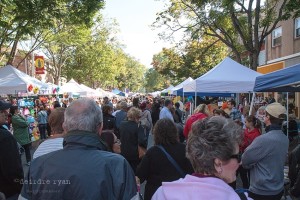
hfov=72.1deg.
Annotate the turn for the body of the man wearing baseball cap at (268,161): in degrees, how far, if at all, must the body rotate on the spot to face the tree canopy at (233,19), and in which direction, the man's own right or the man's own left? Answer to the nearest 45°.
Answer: approximately 45° to the man's own right

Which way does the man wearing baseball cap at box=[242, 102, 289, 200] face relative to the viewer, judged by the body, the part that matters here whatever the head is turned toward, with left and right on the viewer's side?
facing away from the viewer and to the left of the viewer

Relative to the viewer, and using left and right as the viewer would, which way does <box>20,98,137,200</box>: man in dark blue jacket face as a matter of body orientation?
facing away from the viewer

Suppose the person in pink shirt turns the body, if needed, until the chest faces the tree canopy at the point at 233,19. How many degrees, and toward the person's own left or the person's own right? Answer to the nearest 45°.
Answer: approximately 45° to the person's own left

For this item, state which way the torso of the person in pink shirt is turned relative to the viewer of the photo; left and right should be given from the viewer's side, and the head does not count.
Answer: facing away from the viewer and to the right of the viewer

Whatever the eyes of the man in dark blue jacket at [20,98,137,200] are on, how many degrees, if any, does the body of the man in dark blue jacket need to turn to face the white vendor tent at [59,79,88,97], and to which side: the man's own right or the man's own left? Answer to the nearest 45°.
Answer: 0° — they already face it

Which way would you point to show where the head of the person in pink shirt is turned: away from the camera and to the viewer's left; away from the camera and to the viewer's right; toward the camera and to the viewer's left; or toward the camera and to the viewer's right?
away from the camera and to the viewer's right

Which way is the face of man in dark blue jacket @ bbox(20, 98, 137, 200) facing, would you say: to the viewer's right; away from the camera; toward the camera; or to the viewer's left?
away from the camera

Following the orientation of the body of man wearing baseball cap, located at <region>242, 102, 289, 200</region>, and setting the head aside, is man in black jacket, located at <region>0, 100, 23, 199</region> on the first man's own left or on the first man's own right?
on the first man's own left
